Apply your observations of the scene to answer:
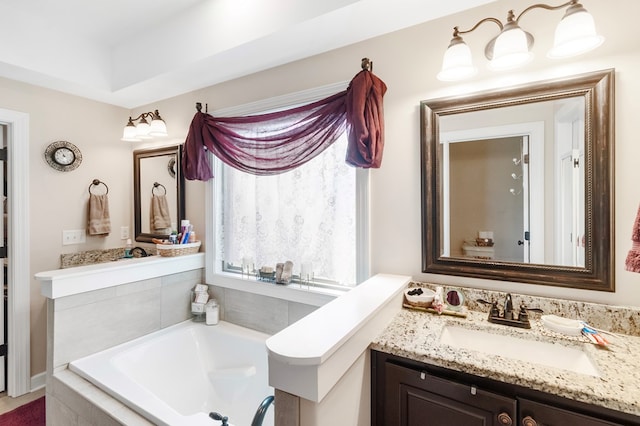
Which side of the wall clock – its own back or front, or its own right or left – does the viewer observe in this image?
front

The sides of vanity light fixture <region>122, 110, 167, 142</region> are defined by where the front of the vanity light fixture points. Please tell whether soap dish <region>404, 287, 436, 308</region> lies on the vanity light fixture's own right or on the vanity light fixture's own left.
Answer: on the vanity light fixture's own left

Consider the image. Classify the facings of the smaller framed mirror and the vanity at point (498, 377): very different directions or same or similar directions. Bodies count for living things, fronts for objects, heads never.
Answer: same or similar directions

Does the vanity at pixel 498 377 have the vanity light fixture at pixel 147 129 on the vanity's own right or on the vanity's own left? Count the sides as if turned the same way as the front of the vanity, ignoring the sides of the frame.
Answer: on the vanity's own right

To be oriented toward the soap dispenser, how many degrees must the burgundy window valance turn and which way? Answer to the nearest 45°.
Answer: approximately 90° to its right

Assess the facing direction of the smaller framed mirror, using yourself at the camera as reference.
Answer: facing the viewer and to the left of the viewer

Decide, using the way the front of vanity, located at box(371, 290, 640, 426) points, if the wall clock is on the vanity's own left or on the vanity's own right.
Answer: on the vanity's own right

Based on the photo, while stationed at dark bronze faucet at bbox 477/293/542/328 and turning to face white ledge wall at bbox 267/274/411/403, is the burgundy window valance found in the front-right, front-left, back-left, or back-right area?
front-right

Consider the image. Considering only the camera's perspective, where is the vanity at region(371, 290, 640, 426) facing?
facing the viewer
